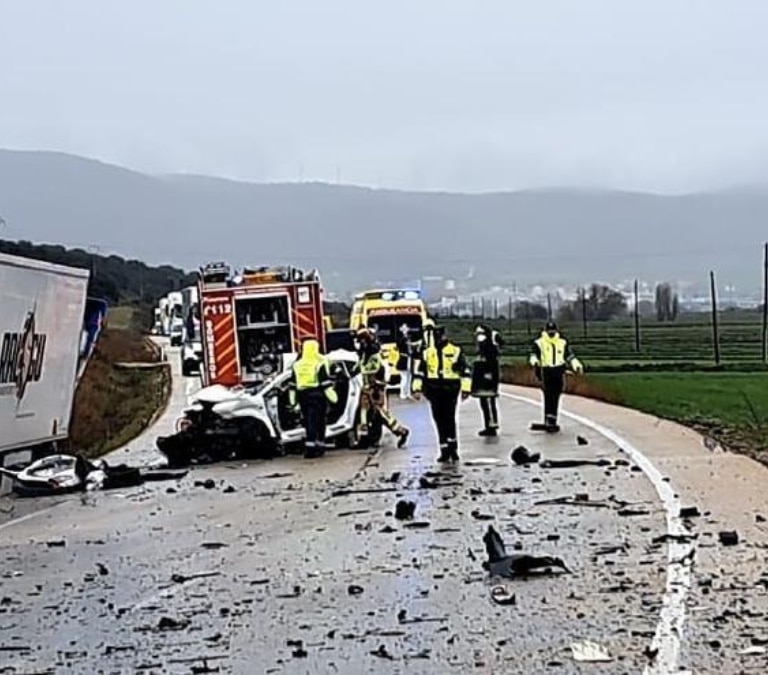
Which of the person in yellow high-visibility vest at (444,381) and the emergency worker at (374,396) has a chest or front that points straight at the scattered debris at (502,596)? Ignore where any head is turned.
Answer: the person in yellow high-visibility vest

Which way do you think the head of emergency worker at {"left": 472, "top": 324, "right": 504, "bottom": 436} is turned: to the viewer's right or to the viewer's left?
to the viewer's left

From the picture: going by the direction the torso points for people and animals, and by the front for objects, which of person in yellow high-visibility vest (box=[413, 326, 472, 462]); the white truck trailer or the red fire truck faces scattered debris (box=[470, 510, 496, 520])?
the person in yellow high-visibility vest

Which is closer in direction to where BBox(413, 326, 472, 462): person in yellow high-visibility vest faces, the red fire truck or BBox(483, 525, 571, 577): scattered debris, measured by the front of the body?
the scattered debris

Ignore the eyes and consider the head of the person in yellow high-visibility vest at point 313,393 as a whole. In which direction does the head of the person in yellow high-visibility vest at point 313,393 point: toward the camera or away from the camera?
away from the camera

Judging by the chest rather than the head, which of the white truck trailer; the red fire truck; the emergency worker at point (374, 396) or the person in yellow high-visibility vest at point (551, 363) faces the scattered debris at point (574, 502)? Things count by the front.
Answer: the person in yellow high-visibility vest

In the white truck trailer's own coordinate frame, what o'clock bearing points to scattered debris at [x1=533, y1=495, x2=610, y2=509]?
The scattered debris is roughly at 3 o'clock from the white truck trailer.

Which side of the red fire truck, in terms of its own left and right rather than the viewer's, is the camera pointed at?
back

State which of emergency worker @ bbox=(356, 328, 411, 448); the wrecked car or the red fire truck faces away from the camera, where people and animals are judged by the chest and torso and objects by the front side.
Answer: the red fire truck

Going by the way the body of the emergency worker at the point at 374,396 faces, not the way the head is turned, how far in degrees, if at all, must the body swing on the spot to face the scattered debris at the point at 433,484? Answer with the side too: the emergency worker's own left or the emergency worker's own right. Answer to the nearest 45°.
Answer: approximately 90° to the emergency worker's own left
